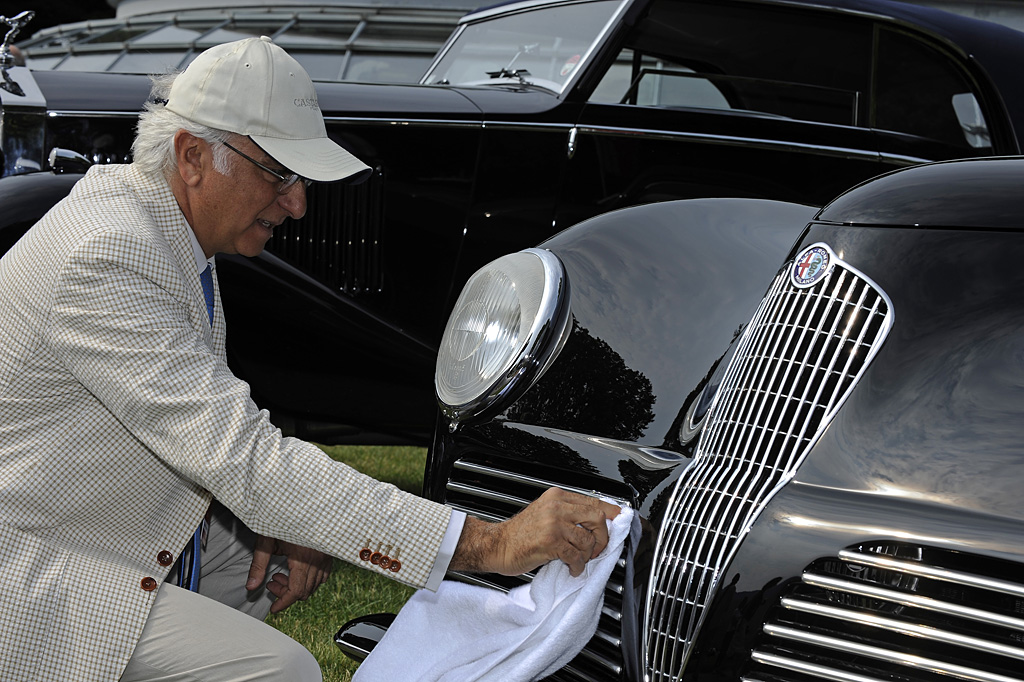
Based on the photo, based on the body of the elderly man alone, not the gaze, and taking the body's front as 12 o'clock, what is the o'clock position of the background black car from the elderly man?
The background black car is roughly at 10 o'clock from the elderly man.

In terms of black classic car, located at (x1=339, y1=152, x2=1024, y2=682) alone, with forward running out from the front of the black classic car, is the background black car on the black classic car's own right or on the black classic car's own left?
on the black classic car's own right

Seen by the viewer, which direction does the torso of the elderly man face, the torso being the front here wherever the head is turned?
to the viewer's right

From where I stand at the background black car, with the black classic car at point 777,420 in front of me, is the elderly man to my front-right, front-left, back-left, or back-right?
front-right

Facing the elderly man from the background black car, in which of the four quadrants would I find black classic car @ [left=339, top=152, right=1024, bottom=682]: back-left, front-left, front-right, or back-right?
front-left

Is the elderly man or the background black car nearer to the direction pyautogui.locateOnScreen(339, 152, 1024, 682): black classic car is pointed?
the elderly man

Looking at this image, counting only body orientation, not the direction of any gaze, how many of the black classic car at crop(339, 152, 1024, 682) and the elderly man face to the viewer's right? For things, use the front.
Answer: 1

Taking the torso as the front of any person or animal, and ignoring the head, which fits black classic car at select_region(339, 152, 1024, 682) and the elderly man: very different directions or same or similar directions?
very different directions

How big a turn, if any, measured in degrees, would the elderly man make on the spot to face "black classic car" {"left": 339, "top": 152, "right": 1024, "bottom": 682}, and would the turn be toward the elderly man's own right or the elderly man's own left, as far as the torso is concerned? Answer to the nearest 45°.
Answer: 0° — they already face it

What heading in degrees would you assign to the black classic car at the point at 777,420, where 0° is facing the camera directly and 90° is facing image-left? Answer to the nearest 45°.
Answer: approximately 45°

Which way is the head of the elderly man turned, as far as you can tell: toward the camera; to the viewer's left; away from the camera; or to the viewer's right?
to the viewer's right

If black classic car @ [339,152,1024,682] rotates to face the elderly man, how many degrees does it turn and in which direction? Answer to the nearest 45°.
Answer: approximately 45° to its right
